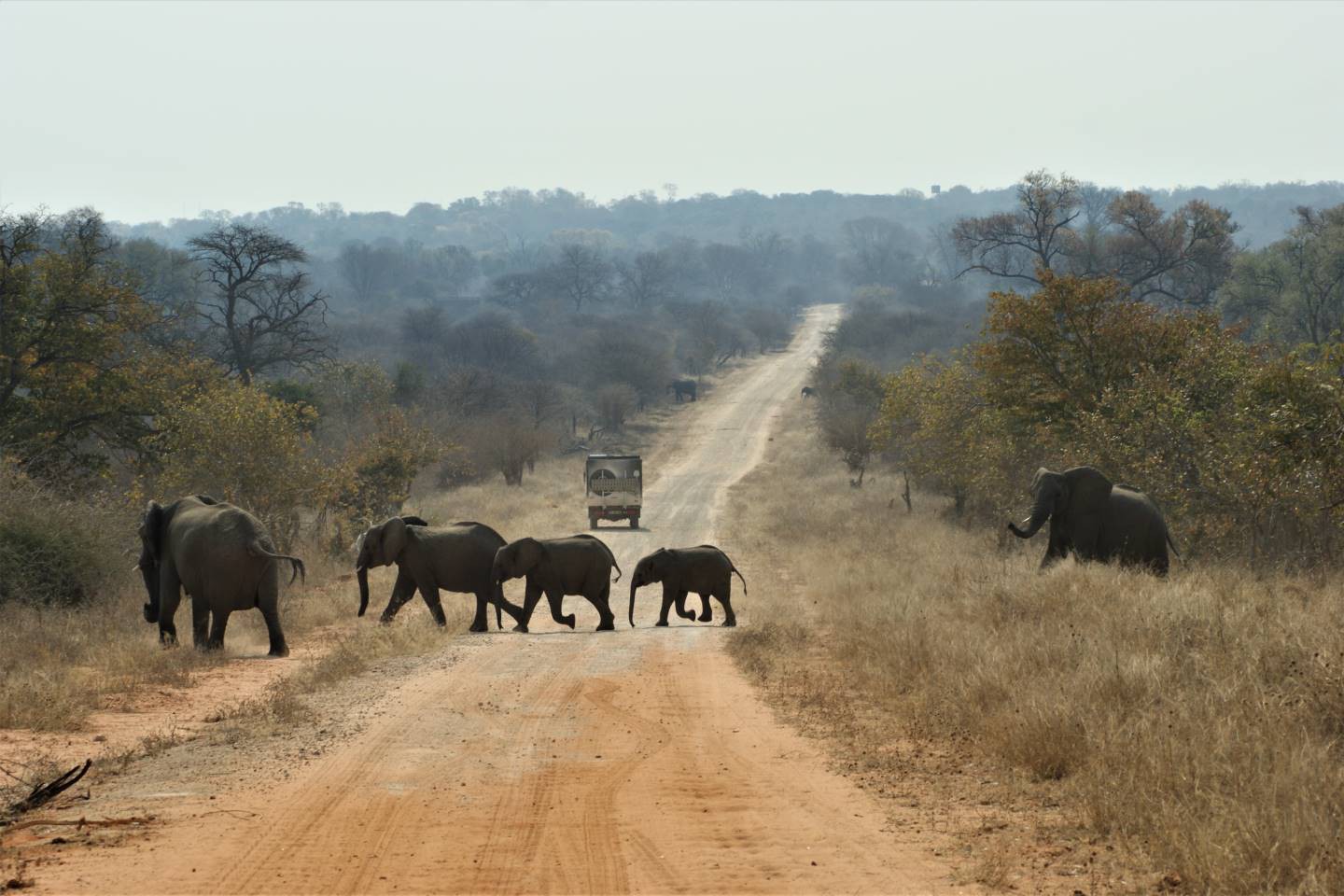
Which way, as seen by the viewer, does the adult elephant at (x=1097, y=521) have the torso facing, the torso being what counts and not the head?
to the viewer's left

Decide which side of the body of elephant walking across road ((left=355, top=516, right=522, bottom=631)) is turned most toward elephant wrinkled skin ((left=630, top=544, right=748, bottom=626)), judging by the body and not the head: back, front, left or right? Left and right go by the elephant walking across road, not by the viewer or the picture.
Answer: back

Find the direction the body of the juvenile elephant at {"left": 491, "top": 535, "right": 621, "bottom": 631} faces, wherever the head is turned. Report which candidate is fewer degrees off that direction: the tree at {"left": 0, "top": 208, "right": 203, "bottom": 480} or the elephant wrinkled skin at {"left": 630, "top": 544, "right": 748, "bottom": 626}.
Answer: the tree

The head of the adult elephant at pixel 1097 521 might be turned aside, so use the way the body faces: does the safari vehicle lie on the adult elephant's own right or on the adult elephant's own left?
on the adult elephant's own right

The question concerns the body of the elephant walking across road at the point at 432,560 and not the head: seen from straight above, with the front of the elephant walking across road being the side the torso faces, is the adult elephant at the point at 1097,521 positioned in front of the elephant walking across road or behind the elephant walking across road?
behind

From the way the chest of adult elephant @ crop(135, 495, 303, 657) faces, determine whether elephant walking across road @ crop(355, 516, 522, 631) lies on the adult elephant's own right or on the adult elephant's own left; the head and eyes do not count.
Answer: on the adult elephant's own right

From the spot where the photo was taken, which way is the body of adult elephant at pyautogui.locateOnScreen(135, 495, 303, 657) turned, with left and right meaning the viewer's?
facing away from the viewer and to the left of the viewer

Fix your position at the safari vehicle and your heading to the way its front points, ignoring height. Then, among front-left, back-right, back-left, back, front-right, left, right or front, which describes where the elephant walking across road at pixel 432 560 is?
back

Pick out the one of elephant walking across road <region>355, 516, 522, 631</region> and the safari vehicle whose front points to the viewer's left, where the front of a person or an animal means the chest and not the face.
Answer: the elephant walking across road

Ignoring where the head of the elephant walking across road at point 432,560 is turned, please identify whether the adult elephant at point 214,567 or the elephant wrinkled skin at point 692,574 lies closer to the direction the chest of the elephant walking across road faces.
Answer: the adult elephant

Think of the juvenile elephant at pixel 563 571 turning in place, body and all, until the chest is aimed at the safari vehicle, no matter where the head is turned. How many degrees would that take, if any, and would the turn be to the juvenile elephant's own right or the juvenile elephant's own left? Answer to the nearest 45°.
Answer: approximately 90° to the juvenile elephant's own right

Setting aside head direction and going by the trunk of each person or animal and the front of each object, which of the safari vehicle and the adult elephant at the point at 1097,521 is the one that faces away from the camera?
the safari vehicle

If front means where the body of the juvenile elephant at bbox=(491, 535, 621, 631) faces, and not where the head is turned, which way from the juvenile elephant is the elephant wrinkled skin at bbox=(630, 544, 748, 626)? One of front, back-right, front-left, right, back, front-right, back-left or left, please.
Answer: back

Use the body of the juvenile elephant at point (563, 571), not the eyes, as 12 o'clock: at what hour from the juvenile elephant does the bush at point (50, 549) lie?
The bush is roughly at 12 o'clock from the juvenile elephant.

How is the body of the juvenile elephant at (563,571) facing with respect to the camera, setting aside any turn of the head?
to the viewer's left

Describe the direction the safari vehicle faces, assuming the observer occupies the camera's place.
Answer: facing away from the viewer

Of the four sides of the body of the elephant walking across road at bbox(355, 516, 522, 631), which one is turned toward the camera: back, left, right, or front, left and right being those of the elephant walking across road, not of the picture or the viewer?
left
